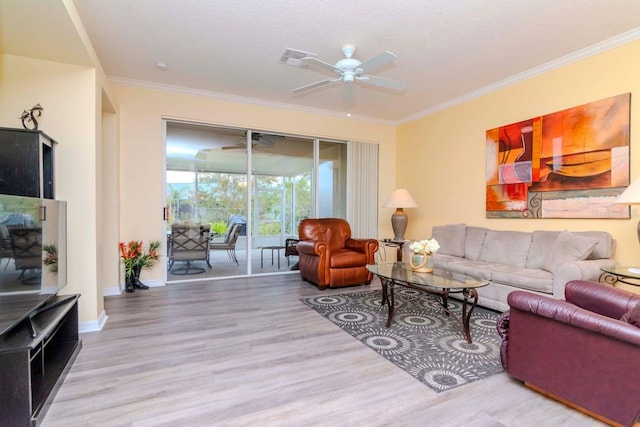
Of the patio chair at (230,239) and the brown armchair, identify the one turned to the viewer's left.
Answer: the patio chair

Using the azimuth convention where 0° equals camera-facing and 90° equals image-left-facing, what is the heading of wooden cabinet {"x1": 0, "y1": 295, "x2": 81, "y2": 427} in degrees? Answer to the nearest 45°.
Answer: approximately 315°

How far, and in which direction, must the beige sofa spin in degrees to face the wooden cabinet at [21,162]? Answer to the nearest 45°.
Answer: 0° — it already faces it

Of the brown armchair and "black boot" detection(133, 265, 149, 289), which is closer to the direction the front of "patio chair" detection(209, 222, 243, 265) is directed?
the black boot

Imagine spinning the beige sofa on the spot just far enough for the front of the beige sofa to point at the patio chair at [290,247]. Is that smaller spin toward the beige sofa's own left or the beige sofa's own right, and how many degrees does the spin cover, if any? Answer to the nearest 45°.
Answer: approximately 45° to the beige sofa's own right

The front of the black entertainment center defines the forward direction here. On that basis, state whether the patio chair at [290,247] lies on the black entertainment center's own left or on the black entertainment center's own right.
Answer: on the black entertainment center's own left

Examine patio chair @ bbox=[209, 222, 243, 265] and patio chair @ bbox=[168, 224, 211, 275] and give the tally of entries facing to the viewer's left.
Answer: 1

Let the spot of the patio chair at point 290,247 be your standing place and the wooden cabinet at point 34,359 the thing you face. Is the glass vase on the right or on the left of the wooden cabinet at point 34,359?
left
